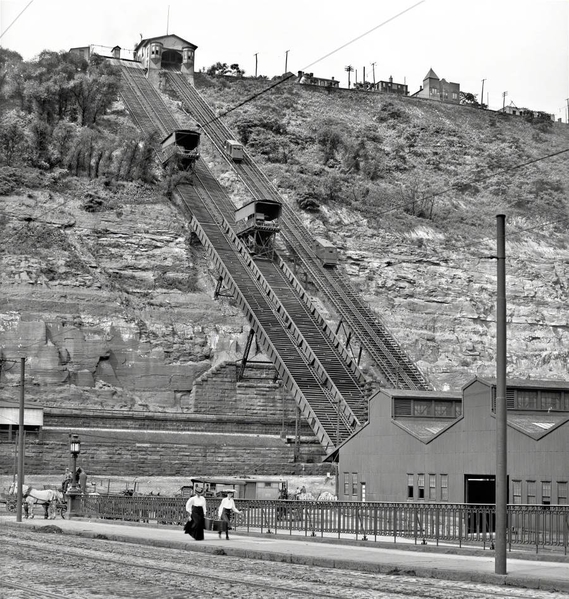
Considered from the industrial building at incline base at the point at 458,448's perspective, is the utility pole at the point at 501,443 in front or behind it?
in front

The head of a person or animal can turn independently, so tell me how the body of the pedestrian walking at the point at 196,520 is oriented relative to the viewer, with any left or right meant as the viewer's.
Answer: facing the viewer and to the right of the viewer

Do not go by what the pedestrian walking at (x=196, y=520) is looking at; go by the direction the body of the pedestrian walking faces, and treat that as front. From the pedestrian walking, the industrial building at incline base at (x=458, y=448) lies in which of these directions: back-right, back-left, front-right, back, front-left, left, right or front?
left

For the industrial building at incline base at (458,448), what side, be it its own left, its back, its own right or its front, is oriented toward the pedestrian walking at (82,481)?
right

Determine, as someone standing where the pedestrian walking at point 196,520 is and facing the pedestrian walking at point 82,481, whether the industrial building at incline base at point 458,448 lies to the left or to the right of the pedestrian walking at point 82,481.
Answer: right

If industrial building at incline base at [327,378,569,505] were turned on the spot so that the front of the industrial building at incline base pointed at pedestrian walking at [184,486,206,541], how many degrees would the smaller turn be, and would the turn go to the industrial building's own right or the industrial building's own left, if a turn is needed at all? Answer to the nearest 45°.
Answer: approximately 45° to the industrial building's own right

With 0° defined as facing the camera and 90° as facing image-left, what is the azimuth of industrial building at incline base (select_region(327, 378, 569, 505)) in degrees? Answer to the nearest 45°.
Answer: approximately 0°
